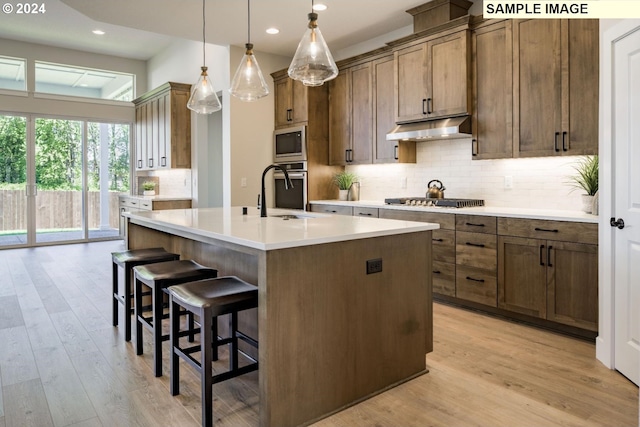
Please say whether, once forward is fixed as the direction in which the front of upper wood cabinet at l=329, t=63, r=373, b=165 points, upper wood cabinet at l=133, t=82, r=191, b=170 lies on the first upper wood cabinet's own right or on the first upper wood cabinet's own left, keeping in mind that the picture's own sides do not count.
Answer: on the first upper wood cabinet's own right

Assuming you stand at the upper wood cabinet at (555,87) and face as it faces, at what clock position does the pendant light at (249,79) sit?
The pendant light is roughly at 2 o'clock from the upper wood cabinet.

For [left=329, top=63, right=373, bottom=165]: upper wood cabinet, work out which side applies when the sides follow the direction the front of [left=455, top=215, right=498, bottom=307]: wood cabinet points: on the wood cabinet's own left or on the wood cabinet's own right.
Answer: on the wood cabinet's own right

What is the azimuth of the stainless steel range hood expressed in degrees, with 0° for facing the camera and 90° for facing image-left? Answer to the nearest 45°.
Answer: approximately 45°

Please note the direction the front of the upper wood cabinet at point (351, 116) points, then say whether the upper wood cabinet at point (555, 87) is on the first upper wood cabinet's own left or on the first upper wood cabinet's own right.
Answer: on the first upper wood cabinet's own left
